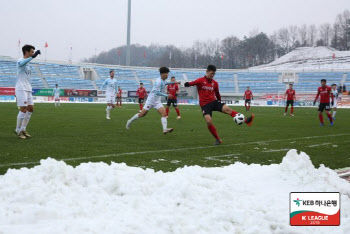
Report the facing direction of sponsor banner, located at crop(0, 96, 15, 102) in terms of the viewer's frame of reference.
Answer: facing the viewer

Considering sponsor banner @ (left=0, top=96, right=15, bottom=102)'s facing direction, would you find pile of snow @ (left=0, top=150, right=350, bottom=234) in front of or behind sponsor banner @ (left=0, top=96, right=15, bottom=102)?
in front

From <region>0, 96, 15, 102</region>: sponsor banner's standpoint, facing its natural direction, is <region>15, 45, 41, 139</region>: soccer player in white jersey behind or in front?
in front
